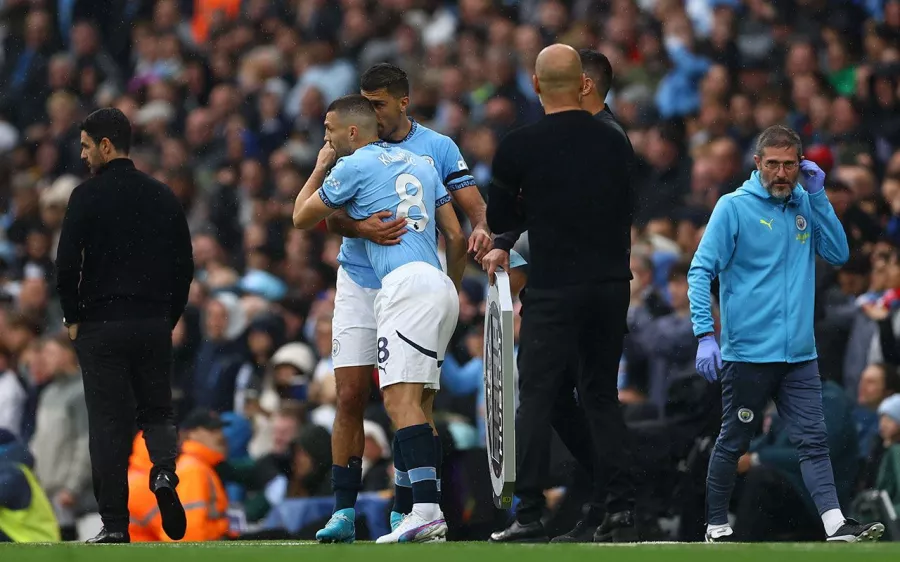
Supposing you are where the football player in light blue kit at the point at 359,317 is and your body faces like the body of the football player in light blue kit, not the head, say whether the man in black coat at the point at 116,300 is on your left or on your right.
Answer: on your right

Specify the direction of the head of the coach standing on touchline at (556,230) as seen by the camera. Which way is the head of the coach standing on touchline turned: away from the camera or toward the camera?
away from the camera

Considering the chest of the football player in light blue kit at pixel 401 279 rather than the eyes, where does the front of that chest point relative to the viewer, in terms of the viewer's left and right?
facing away from the viewer and to the left of the viewer

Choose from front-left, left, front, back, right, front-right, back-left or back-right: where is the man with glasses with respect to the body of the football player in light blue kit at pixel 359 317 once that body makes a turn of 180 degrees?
front-right

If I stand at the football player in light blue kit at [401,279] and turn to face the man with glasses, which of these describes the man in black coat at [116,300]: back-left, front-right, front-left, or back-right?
back-left

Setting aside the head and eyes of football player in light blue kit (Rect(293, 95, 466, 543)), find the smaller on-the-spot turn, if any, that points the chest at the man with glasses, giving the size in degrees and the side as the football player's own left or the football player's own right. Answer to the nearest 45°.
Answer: approximately 135° to the football player's own right
